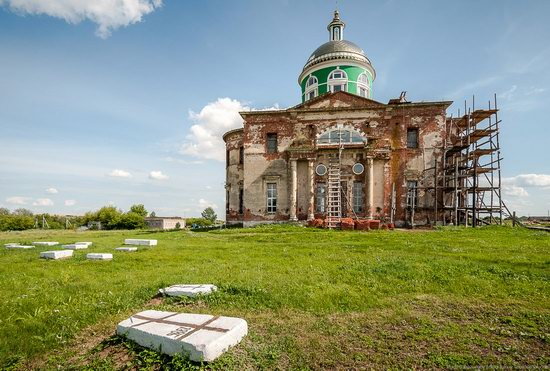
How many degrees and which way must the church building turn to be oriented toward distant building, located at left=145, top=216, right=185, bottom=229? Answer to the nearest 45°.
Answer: approximately 135° to its right

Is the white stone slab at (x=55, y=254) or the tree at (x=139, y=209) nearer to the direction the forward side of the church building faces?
the white stone slab

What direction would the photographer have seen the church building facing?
facing the viewer

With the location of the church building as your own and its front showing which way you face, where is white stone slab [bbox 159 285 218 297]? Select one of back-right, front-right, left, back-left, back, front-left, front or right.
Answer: front

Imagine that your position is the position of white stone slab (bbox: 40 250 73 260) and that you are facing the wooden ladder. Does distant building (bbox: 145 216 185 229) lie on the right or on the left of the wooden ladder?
left

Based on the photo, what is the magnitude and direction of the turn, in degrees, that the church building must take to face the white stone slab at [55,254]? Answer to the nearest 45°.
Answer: approximately 45° to its right

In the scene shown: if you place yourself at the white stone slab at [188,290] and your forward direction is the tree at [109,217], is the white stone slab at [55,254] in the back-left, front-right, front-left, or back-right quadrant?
front-left

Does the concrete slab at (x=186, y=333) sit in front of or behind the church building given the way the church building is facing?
in front
